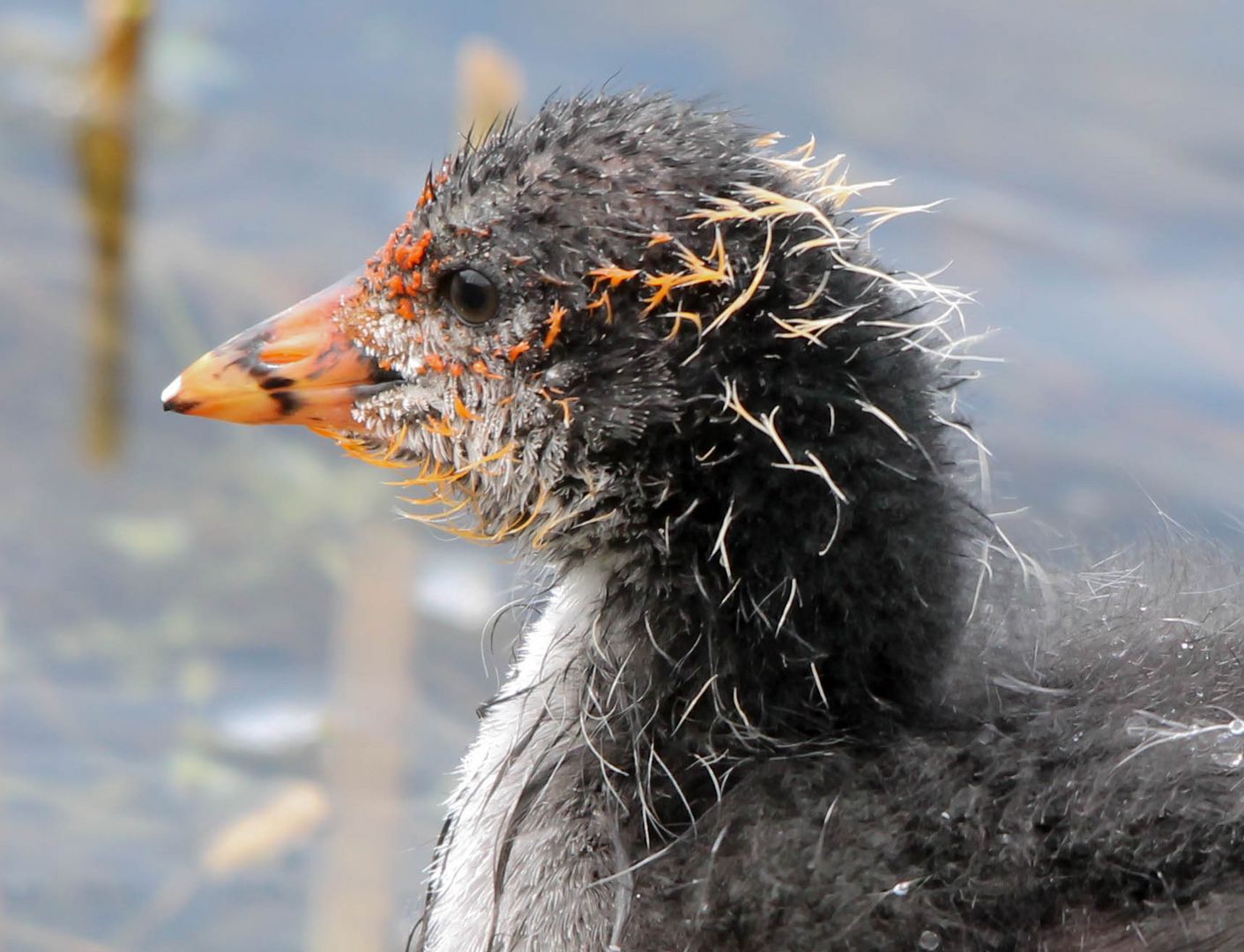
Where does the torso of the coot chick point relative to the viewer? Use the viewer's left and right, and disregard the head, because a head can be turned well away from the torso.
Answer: facing to the left of the viewer
